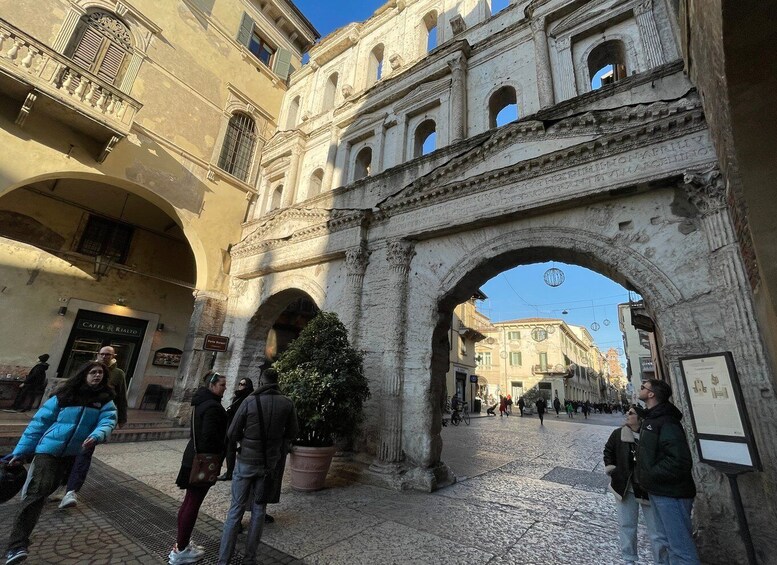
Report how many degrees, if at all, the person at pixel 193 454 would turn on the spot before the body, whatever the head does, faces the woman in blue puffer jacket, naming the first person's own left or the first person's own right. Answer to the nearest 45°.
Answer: approximately 135° to the first person's own left

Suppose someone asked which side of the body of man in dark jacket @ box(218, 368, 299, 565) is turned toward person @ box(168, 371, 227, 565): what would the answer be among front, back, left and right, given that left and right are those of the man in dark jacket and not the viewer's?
left

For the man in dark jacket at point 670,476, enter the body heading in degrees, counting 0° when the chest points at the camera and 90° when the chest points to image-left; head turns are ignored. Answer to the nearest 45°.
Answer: approximately 90°

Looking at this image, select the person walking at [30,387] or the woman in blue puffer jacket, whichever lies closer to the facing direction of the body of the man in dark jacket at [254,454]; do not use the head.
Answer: the person walking

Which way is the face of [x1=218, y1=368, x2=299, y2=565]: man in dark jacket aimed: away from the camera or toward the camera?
away from the camera

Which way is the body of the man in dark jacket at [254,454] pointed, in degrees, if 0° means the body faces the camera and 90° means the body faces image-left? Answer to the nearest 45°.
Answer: approximately 180°
